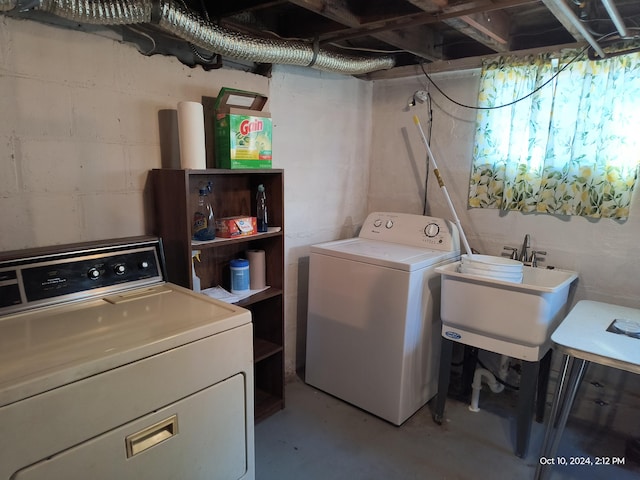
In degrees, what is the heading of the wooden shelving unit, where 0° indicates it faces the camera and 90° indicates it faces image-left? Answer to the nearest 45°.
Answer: approximately 315°

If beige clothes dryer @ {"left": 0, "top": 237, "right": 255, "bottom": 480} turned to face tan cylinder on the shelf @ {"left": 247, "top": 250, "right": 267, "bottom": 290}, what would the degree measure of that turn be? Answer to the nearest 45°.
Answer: approximately 90° to its left
